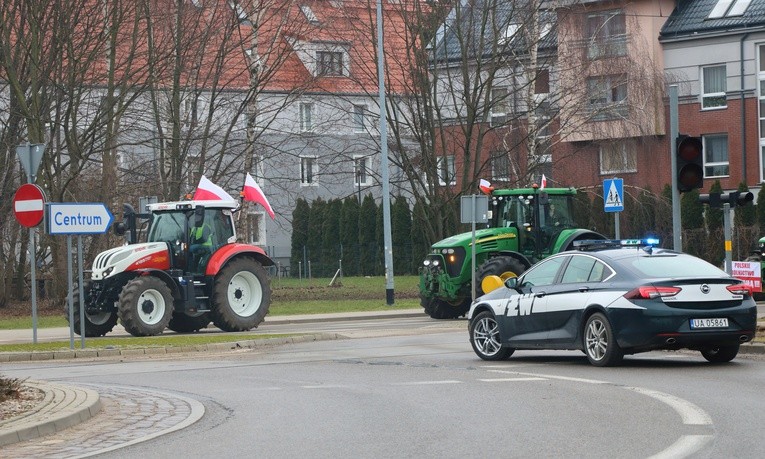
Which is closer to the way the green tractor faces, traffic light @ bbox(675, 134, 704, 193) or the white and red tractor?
the white and red tractor

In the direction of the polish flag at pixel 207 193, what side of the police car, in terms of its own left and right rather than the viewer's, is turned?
front

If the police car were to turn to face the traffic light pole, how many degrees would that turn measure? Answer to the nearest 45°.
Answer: approximately 45° to its right

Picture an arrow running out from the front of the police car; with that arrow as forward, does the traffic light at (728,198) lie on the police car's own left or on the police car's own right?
on the police car's own right

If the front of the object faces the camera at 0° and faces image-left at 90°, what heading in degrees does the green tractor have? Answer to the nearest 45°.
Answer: approximately 45°

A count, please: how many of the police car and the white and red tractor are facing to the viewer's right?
0

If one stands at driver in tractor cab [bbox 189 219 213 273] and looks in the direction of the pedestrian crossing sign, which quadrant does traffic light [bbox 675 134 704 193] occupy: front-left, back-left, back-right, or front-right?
front-right

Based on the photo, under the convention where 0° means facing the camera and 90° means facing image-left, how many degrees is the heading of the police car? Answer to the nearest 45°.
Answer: approximately 135°

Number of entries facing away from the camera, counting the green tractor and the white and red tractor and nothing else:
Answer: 0
